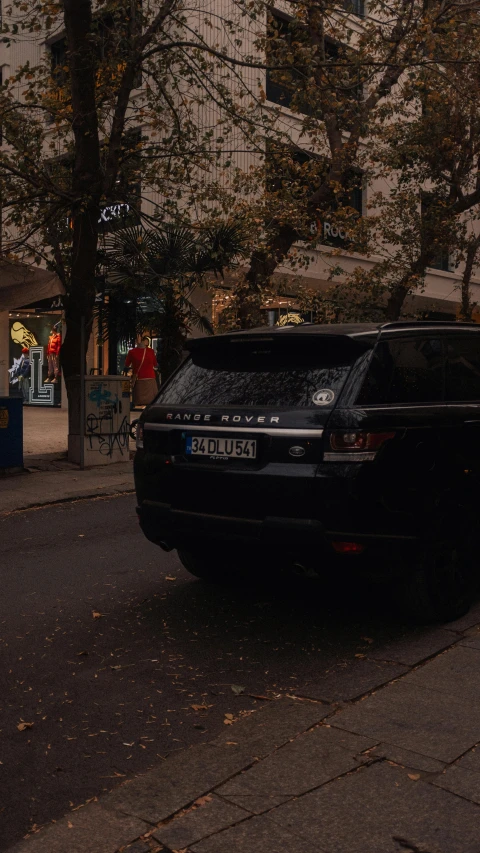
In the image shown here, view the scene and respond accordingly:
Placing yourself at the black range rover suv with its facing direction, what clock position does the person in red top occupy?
The person in red top is roughly at 10 o'clock from the black range rover suv.

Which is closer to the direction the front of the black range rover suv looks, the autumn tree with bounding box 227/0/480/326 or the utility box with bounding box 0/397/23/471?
the autumn tree

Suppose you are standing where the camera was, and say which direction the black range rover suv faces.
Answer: facing away from the viewer and to the right of the viewer

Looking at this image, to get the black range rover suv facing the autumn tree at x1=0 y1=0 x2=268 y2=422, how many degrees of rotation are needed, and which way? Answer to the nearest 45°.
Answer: approximately 45° to its left

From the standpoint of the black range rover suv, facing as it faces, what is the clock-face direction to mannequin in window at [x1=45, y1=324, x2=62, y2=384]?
The mannequin in window is roughly at 10 o'clock from the black range rover suv.

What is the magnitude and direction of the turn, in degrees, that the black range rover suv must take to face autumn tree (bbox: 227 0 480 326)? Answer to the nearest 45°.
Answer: approximately 45° to its left

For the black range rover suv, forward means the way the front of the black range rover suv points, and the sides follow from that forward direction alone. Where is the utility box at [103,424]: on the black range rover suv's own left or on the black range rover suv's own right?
on the black range rover suv's own left

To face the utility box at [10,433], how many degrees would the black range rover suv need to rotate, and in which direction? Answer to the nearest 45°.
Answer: approximately 90° to its left

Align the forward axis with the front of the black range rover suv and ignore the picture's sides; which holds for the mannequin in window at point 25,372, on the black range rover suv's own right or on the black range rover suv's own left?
on the black range rover suv's own left
